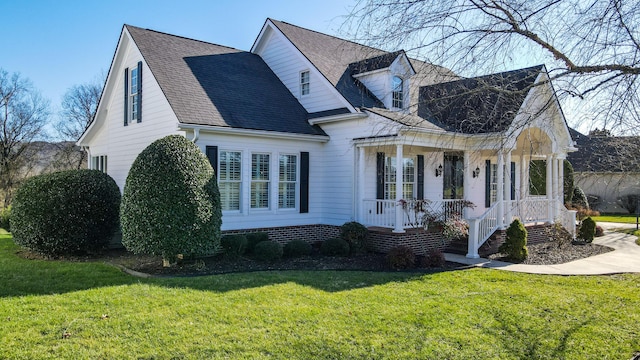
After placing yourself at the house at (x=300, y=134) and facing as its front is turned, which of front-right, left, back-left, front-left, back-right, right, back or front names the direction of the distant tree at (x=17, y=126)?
back

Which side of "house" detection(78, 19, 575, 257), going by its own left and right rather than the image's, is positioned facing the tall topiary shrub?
right

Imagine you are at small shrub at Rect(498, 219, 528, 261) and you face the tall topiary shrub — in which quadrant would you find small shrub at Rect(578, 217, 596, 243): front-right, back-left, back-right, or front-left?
back-right

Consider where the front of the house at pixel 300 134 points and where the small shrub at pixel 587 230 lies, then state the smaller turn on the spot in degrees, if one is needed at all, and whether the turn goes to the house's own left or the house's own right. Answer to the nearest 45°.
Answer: approximately 45° to the house's own left

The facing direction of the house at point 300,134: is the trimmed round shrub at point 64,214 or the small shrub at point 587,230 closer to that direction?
the small shrub

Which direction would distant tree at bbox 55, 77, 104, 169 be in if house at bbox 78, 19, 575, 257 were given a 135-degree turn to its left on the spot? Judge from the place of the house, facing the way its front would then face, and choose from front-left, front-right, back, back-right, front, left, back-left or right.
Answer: front-left

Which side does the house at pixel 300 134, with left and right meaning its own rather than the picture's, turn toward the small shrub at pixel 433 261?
front

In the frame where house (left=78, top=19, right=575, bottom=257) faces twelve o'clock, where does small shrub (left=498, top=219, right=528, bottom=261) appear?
The small shrub is roughly at 11 o'clock from the house.
